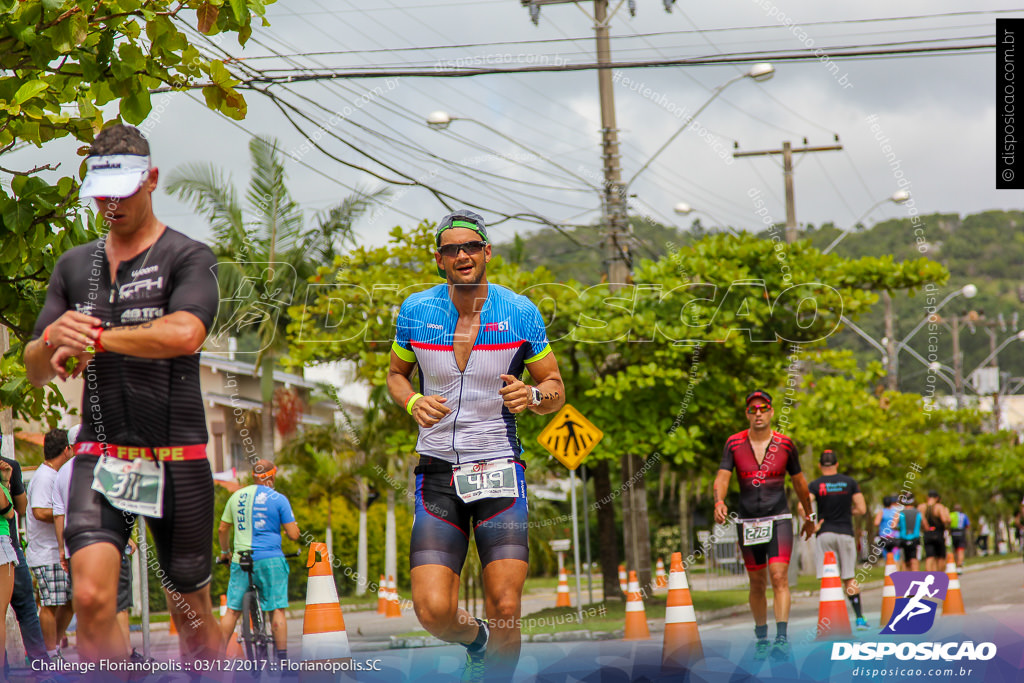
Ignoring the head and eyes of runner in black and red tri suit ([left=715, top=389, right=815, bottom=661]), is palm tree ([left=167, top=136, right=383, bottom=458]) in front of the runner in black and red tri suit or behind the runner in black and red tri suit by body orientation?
behind

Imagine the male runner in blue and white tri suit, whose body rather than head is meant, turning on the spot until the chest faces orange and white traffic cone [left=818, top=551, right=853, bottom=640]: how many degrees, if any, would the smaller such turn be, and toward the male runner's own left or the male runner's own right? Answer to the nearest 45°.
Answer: approximately 135° to the male runner's own left

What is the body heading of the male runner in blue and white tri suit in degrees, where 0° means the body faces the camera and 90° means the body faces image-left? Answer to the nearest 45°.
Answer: approximately 0°

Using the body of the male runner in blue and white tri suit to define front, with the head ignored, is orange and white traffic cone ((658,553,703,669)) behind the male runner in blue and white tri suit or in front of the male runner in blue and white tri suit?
behind
